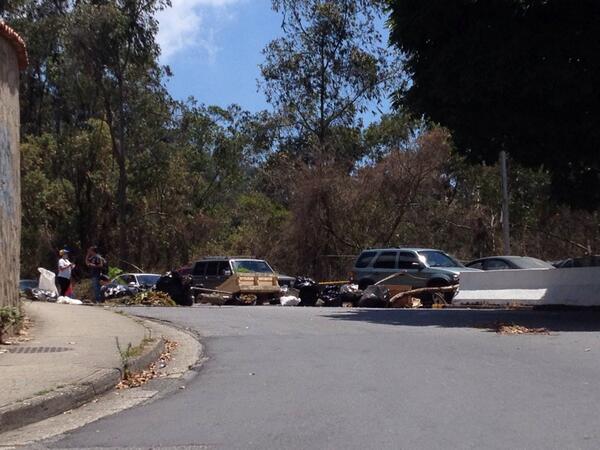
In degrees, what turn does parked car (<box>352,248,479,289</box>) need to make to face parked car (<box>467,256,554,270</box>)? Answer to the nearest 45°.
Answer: approximately 45° to its left

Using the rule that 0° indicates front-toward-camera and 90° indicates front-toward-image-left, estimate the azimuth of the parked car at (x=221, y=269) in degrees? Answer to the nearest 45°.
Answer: approximately 315°

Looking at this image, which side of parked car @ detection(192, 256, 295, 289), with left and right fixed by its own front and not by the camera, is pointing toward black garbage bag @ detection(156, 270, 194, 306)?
right

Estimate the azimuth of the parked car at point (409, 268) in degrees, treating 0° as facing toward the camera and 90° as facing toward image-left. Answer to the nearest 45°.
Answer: approximately 315°

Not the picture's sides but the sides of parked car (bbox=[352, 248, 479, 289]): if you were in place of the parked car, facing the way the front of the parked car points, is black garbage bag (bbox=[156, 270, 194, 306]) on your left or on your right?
on your right

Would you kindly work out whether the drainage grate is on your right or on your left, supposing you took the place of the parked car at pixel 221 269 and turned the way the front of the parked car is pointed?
on your right

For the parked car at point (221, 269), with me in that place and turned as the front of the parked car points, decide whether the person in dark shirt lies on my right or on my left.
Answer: on my right
